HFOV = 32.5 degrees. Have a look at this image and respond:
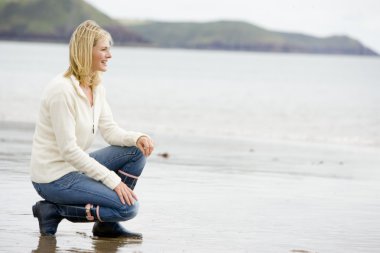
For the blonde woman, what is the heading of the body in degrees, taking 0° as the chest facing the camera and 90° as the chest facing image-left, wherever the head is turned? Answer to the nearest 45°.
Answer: approximately 270°

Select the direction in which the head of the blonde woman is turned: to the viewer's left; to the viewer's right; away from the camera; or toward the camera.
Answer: to the viewer's right
